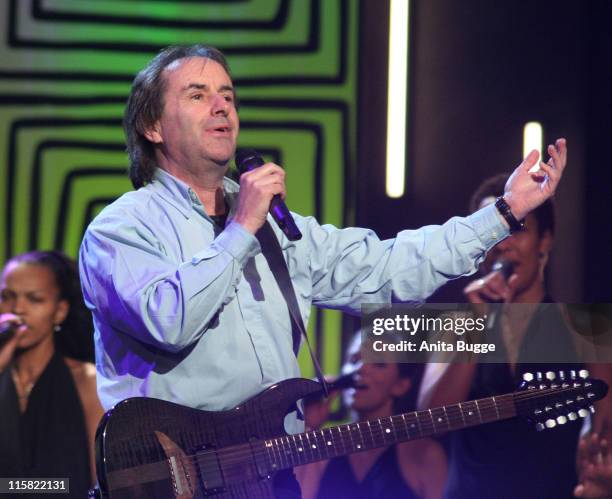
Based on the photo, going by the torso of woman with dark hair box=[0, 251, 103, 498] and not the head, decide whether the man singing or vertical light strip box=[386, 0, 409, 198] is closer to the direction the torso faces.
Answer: the man singing

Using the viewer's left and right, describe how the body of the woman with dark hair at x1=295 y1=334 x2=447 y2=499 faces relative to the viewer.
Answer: facing the viewer and to the left of the viewer

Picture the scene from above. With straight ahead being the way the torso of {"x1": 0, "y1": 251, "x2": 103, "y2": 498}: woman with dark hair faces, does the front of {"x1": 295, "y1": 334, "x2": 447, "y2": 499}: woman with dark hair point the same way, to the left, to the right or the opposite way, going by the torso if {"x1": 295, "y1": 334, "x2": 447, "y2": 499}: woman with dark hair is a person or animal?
the same way

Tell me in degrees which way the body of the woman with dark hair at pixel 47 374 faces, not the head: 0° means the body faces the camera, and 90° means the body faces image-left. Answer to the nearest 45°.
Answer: approximately 45°

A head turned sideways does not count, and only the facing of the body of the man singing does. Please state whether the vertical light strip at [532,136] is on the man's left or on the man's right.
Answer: on the man's left

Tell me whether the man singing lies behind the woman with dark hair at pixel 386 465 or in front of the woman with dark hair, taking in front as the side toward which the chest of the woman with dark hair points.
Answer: in front

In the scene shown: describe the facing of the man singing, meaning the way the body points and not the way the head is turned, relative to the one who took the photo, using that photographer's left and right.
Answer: facing the viewer and to the right of the viewer

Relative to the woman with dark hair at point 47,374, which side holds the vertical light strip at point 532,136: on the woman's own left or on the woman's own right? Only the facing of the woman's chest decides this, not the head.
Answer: on the woman's own left

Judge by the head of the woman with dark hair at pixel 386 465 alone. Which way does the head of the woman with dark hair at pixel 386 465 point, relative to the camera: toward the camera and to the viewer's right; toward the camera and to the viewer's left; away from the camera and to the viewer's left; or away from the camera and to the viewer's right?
toward the camera and to the viewer's left

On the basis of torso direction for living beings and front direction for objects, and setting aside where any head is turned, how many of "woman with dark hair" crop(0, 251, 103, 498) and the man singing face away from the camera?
0
